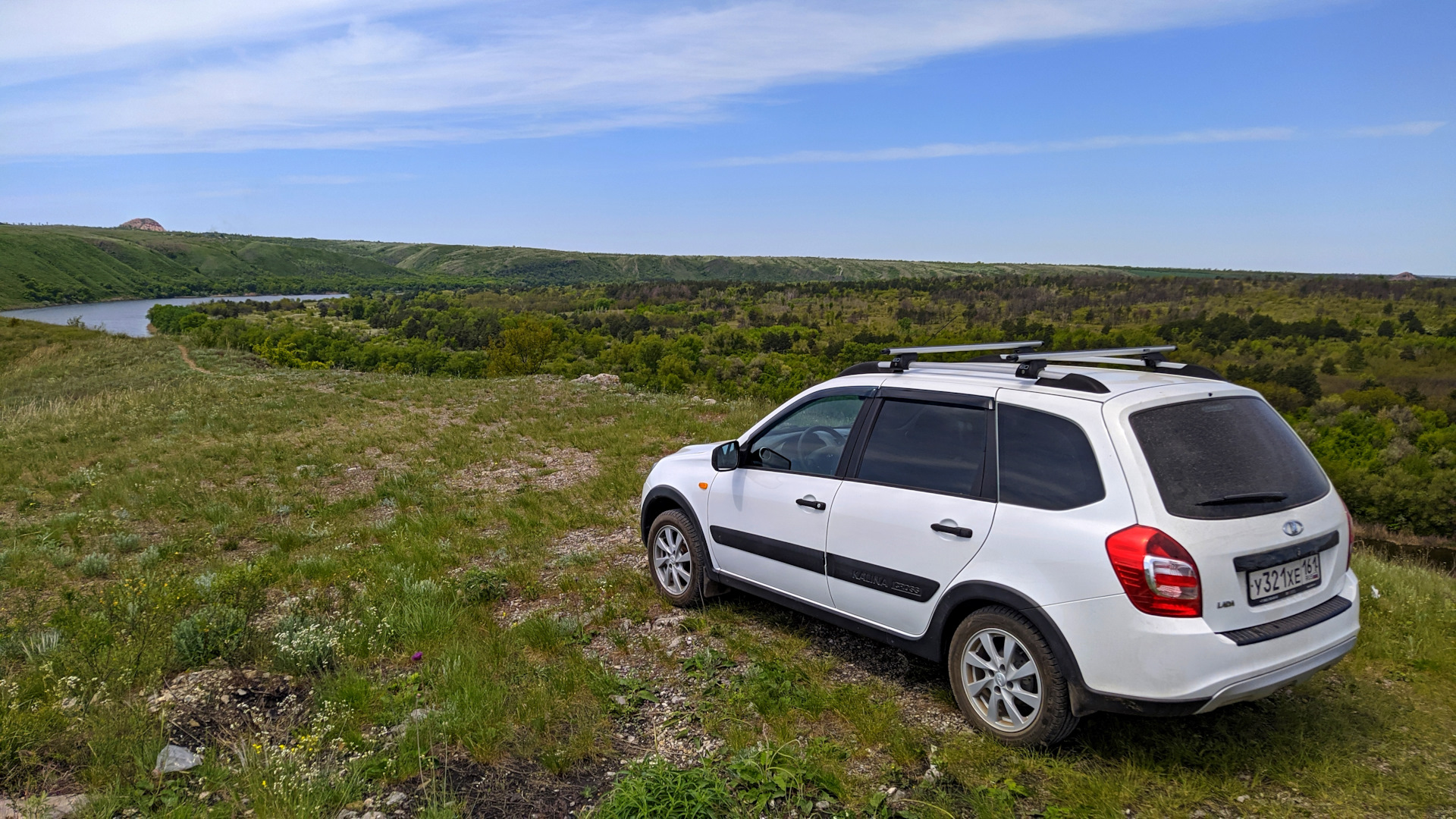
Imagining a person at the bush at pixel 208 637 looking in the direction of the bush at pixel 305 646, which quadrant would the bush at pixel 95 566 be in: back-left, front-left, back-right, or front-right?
back-left

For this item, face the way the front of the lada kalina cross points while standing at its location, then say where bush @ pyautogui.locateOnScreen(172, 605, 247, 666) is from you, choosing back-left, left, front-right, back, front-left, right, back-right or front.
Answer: front-left

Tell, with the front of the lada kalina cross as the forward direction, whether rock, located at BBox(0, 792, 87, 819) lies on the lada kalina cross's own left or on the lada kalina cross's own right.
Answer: on the lada kalina cross's own left

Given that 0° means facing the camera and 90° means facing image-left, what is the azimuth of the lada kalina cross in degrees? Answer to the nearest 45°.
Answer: approximately 135°

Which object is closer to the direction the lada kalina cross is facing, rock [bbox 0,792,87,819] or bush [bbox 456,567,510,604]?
the bush

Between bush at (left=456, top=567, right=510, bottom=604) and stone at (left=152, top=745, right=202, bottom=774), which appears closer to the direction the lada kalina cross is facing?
the bush

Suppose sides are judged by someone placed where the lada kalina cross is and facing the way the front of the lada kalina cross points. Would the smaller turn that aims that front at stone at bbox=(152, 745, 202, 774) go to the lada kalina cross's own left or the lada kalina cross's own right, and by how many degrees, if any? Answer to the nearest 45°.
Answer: approximately 45° to the lada kalina cross's own left
